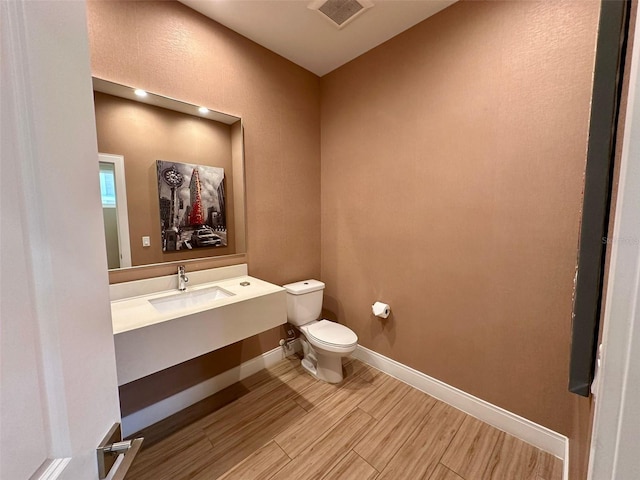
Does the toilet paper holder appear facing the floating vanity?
yes

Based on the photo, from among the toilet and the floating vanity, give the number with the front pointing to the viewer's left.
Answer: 0

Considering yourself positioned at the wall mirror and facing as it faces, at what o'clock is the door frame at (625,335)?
The door frame is roughly at 1 o'clock from the wall mirror.

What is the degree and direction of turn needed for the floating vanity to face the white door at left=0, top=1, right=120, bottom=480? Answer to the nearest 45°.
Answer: approximately 45° to its right

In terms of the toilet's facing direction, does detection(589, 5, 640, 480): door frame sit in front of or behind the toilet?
in front

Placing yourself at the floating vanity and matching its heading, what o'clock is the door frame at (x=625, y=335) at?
The door frame is roughly at 1 o'clock from the floating vanity.

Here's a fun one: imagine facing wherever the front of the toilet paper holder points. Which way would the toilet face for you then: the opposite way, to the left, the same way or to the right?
to the left

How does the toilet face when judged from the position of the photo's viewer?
facing the viewer and to the right of the viewer

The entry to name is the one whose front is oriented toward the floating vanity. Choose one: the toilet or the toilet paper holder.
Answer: the toilet paper holder

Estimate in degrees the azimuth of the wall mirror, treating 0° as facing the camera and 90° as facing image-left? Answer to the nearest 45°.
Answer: approximately 315°

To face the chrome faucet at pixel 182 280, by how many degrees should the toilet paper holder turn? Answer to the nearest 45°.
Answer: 0° — it already faces it

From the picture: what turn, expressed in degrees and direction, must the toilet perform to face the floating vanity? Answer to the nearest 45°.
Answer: approximately 90° to its right
